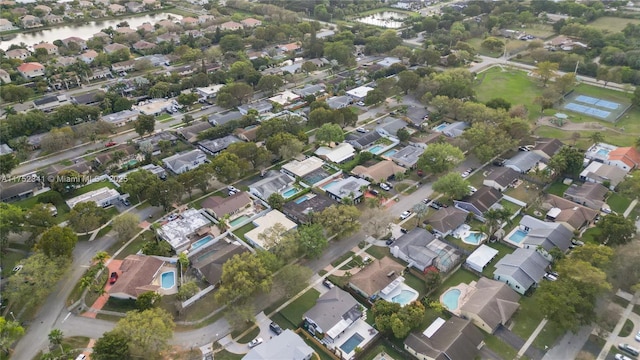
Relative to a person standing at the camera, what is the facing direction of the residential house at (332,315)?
facing away from the viewer and to the left of the viewer

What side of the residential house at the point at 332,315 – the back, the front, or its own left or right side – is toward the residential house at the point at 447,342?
back

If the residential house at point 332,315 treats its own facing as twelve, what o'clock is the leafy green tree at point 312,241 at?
The leafy green tree is roughly at 1 o'clock from the residential house.

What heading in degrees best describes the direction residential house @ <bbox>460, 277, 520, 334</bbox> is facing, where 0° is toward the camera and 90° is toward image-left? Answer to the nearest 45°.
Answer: approximately 315°

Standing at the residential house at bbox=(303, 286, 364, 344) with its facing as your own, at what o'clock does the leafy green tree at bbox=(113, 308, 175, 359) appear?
The leafy green tree is roughly at 10 o'clock from the residential house.

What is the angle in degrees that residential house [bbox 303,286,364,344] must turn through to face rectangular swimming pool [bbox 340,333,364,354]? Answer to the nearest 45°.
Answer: approximately 180°

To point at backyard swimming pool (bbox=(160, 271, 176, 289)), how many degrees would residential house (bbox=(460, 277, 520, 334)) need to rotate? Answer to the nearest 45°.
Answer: approximately 135° to its right

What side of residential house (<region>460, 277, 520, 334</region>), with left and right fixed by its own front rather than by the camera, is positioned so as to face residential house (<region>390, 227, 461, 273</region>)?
back

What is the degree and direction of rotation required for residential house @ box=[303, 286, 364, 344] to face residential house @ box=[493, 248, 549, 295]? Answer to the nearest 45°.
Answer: approximately 135° to its right

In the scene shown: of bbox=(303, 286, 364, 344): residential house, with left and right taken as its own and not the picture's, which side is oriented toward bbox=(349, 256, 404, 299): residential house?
right

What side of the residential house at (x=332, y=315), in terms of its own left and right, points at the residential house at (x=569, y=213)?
right

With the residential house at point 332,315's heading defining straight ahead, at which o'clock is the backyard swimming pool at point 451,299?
The backyard swimming pool is roughly at 4 o'clock from the residential house.

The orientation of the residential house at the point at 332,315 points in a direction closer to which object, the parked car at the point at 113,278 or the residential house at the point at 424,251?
the parked car

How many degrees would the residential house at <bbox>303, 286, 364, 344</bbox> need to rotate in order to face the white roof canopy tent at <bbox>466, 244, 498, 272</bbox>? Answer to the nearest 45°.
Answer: approximately 90° to its right
